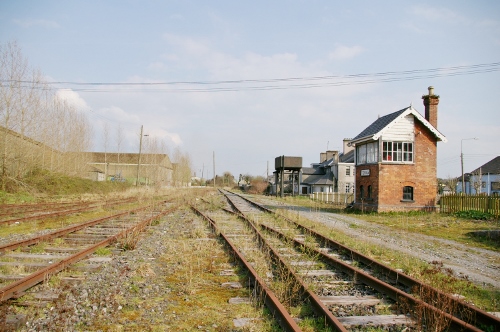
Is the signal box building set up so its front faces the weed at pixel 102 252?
no

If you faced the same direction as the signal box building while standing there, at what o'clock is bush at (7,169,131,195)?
The bush is roughly at 12 o'clock from the signal box building.

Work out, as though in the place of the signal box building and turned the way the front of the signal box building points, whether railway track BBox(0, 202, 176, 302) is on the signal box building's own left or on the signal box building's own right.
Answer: on the signal box building's own left

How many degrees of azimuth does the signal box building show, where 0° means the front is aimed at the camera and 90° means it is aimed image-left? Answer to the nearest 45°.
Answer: approximately 90°

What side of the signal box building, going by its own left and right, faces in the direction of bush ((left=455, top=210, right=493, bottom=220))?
back

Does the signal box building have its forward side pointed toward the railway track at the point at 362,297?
no

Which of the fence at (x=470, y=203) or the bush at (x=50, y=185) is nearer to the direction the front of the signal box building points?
the bush

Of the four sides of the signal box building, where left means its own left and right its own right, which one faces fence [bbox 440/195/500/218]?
back

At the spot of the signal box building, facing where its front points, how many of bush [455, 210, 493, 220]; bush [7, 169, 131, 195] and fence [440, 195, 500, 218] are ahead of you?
1
